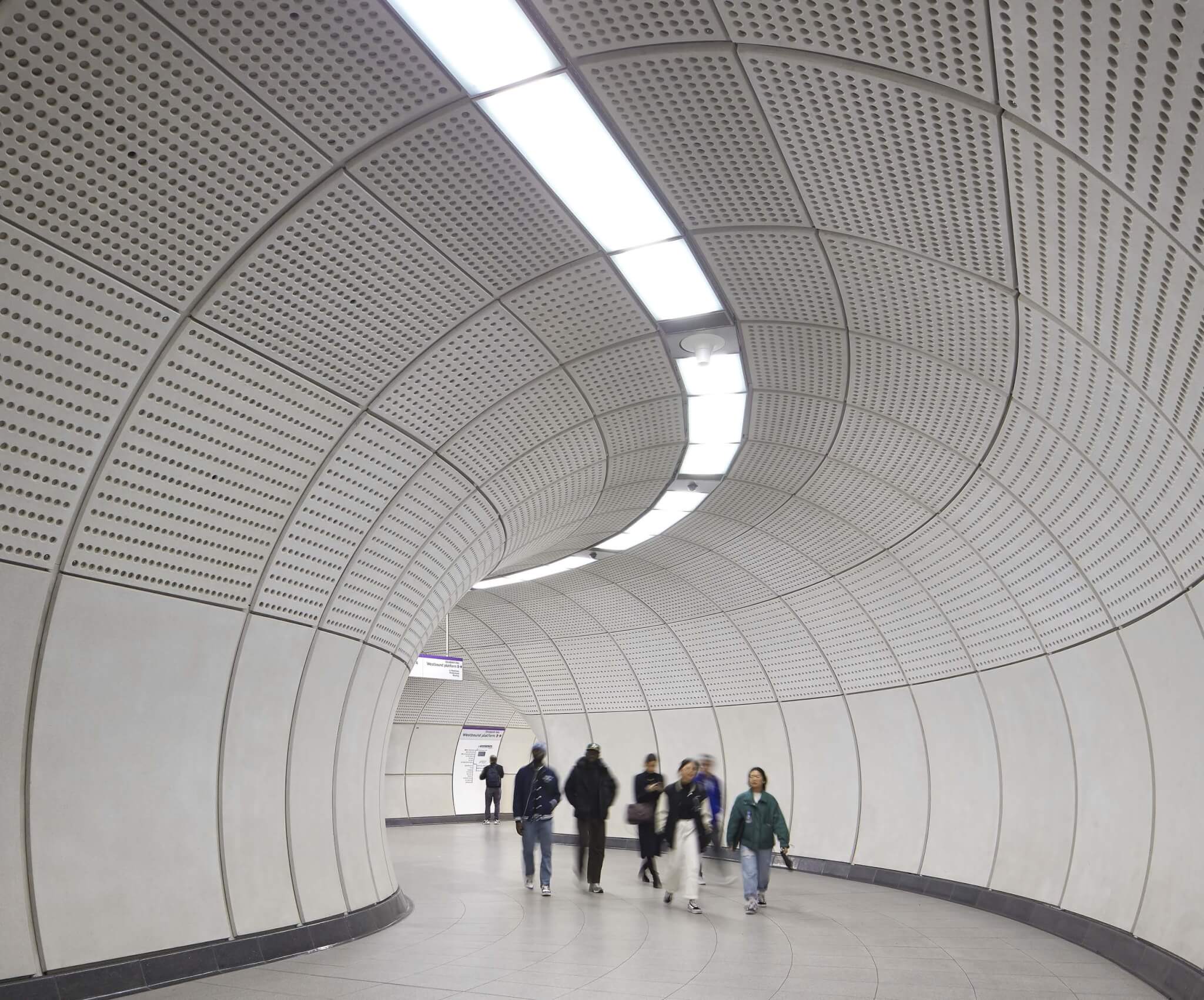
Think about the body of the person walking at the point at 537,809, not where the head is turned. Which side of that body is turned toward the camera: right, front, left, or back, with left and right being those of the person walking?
front

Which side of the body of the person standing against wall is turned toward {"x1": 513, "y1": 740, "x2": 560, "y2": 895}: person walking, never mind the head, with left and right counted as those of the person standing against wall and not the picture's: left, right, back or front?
back

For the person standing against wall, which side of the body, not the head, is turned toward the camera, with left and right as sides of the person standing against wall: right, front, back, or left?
back

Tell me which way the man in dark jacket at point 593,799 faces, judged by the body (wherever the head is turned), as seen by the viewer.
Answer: toward the camera

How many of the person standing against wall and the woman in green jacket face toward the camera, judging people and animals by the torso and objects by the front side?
1
